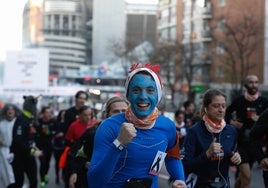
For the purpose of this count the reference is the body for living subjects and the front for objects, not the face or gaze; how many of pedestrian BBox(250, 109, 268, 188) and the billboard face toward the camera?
2

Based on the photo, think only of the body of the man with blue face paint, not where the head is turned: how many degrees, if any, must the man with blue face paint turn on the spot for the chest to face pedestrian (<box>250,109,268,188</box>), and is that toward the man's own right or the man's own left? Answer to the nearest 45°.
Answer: approximately 135° to the man's own left

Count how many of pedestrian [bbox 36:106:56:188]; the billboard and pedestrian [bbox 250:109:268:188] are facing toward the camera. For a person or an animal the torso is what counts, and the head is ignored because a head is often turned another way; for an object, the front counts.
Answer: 3

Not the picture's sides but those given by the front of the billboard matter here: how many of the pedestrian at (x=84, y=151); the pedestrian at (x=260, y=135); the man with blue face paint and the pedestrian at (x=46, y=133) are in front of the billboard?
4

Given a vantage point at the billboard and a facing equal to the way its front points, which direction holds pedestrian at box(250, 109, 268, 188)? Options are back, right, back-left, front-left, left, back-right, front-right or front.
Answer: front

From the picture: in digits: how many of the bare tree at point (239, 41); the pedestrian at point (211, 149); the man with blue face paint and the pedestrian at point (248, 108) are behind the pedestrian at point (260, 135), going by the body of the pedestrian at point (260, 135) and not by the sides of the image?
2

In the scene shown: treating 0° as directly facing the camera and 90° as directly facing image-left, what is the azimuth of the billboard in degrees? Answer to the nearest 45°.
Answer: approximately 0°

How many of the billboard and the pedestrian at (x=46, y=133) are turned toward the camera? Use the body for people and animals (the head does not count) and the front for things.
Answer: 2

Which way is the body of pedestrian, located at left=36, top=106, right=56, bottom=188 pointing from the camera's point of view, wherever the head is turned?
toward the camera

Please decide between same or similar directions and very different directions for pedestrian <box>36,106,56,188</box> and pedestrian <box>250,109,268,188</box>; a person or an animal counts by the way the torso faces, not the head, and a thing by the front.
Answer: same or similar directions

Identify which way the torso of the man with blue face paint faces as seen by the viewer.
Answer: toward the camera
